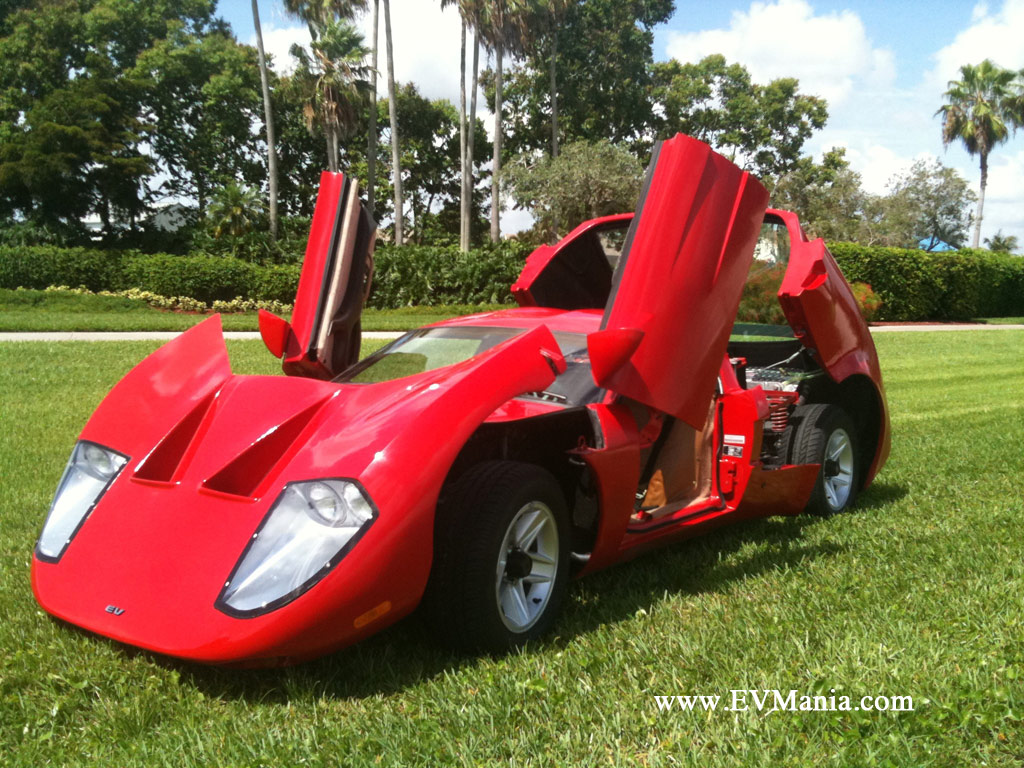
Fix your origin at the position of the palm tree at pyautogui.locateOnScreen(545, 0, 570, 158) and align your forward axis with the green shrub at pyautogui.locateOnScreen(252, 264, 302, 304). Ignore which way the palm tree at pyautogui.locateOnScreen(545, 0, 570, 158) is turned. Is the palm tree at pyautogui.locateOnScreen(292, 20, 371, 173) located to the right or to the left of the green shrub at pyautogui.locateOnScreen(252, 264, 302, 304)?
right

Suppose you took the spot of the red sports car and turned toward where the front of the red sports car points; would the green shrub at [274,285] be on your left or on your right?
on your right

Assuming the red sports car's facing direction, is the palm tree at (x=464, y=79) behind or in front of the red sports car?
behind

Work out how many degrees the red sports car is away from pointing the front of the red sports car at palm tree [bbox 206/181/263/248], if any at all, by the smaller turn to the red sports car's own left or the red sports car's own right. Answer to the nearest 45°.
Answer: approximately 135° to the red sports car's own right

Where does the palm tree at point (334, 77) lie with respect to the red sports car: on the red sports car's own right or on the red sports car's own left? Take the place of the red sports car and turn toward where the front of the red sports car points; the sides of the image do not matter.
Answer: on the red sports car's own right

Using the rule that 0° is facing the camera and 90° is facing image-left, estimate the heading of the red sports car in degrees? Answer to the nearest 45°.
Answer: approximately 45°

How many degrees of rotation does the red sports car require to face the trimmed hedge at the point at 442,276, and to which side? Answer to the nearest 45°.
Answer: approximately 135° to its right

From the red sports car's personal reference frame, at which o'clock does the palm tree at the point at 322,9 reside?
The palm tree is roughly at 4 o'clock from the red sports car.

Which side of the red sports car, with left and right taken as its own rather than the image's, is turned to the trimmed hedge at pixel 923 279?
back

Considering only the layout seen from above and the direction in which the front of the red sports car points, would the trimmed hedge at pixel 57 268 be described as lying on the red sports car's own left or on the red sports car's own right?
on the red sports car's own right
